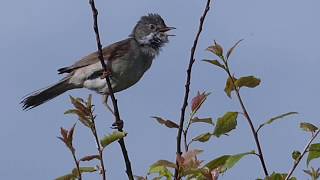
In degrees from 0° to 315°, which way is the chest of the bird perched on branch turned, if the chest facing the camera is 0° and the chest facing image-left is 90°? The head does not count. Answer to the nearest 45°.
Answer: approximately 270°

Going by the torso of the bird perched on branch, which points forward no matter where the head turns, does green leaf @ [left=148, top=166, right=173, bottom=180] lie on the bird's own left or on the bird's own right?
on the bird's own right

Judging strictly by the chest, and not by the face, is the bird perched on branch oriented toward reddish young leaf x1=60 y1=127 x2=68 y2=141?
no

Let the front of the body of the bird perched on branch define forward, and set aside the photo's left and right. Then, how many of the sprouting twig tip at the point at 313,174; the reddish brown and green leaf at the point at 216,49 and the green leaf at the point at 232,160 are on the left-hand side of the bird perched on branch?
0
